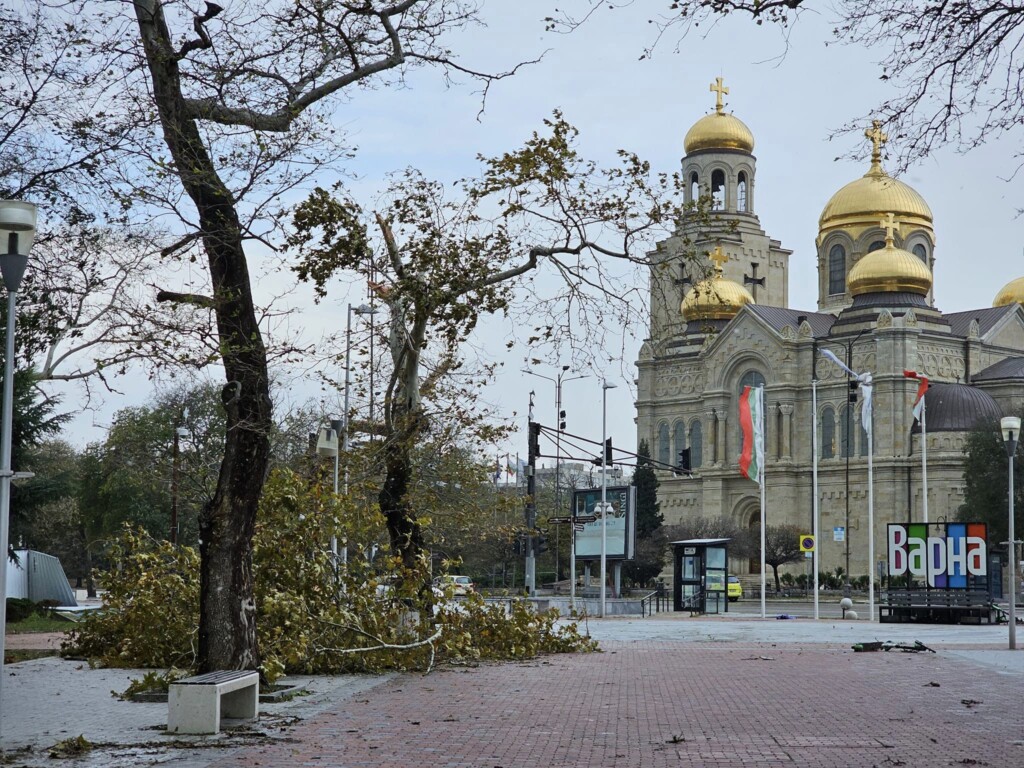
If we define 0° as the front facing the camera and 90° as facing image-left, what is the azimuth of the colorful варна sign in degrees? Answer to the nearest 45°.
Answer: approximately 0°

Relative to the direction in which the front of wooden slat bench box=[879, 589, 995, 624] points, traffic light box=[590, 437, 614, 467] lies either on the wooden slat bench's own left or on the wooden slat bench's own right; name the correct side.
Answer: on the wooden slat bench's own right

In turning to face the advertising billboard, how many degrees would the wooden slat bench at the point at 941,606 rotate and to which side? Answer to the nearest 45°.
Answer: approximately 135° to its right

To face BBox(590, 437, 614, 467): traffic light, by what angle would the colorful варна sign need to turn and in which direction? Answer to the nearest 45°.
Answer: approximately 135° to its right

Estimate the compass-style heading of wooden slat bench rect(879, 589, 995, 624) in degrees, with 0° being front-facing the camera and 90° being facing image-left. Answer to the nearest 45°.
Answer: approximately 0°

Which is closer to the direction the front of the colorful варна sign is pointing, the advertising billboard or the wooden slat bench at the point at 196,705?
the wooden slat bench

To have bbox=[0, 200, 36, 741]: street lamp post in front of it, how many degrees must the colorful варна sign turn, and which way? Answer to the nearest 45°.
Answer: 0° — it already faces it

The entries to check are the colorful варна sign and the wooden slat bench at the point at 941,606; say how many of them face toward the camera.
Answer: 2
